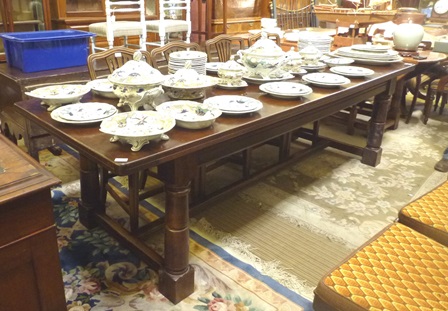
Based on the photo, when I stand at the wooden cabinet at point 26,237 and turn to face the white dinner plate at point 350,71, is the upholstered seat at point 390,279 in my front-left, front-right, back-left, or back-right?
front-right

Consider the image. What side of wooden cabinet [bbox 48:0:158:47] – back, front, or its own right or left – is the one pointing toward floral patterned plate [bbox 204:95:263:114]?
front

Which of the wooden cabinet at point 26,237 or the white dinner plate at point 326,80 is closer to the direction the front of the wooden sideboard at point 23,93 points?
the wooden cabinet

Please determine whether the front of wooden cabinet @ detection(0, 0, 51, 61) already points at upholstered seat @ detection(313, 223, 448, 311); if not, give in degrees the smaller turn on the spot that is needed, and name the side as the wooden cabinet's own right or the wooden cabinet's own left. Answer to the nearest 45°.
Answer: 0° — it already faces it

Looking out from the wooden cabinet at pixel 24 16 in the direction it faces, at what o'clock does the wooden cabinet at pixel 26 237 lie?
the wooden cabinet at pixel 26 237 is roughly at 12 o'clock from the wooden cabinet at pixel 24 16.

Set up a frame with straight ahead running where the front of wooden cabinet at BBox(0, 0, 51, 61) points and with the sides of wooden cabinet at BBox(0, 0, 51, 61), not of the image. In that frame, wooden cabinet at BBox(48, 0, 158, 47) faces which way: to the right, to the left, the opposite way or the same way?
the same way

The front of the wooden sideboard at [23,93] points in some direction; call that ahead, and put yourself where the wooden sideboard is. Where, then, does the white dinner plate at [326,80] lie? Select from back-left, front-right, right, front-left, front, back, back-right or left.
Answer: left

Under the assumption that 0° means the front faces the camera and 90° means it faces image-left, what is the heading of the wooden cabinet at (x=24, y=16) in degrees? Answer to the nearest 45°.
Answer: approximately 0°

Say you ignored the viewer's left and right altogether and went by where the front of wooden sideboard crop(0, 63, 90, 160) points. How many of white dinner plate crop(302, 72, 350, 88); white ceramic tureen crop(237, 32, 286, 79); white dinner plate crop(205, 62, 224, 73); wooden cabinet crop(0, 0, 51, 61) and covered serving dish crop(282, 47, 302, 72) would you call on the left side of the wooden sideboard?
4

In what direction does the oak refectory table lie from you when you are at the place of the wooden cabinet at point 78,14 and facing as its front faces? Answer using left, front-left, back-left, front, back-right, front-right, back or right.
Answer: front

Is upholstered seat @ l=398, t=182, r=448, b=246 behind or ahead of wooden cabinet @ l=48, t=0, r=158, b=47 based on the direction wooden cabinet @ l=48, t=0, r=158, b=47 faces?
ahead

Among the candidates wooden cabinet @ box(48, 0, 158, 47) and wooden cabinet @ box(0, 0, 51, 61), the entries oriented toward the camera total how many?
2

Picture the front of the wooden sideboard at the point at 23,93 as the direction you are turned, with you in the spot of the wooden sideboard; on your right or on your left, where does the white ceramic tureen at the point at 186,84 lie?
on your left

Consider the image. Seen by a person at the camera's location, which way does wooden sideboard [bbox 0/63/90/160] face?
facing the viewer and to the left of the viewer

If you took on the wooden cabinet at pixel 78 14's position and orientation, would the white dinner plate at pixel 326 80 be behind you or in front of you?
in front

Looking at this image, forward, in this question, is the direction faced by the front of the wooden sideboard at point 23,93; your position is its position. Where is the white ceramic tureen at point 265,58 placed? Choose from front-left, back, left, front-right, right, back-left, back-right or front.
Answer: left

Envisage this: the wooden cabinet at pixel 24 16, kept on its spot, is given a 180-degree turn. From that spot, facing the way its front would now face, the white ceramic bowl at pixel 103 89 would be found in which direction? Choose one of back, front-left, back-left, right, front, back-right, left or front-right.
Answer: back

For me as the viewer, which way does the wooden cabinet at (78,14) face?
facing the viewer

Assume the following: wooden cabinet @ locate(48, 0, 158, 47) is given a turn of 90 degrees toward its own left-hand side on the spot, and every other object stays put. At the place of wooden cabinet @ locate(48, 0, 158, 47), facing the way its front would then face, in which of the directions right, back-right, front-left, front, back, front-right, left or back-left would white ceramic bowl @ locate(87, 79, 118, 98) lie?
right
